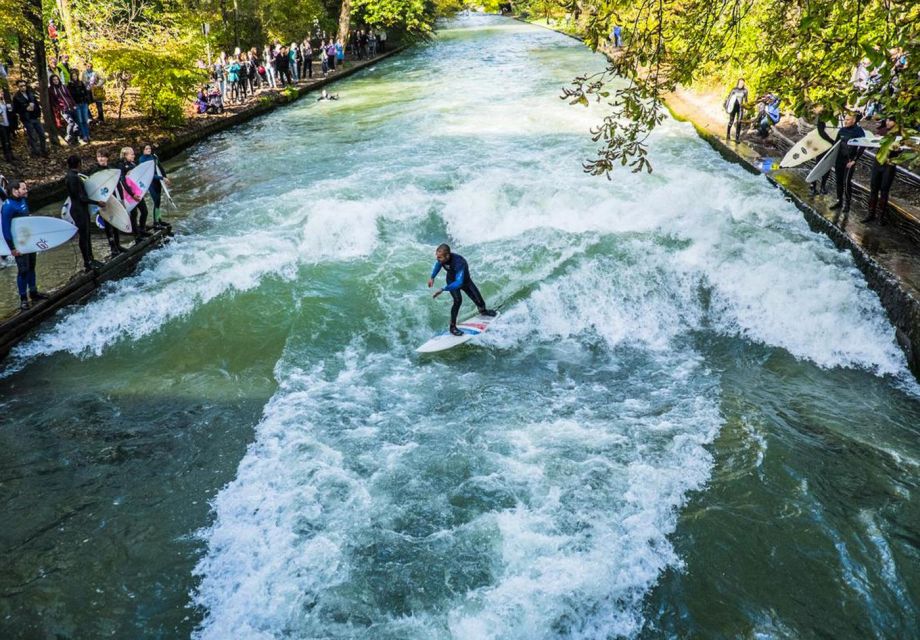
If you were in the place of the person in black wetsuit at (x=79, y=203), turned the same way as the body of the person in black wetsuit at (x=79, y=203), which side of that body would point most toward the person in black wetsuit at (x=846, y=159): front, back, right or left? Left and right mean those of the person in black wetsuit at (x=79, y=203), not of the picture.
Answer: front

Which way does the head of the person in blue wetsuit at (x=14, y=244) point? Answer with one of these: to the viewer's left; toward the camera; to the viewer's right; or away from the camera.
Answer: to the viewer's right

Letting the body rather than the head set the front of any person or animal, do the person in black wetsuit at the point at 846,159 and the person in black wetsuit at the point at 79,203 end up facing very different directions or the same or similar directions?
very different directions

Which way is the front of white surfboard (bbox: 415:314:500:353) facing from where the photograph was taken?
facing the viewer and to the left of the viewer

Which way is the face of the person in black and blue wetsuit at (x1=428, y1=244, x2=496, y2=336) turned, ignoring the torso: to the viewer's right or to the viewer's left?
to the viewer's left

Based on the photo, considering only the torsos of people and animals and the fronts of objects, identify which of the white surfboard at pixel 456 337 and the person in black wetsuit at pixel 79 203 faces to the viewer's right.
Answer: the person in black wetsuit

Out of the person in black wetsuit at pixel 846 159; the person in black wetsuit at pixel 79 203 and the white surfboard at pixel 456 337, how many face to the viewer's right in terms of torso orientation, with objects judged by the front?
1

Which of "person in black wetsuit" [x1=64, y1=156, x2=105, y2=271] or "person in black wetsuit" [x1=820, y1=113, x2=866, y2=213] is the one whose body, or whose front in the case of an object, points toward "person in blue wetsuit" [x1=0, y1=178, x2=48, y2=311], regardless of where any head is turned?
"person in black wetsuit" [x1=820, y1=113, x2=866, y2=213]

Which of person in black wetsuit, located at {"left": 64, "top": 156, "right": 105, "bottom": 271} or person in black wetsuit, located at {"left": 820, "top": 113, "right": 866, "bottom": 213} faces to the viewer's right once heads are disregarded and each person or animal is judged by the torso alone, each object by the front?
person in black wetsuit, located at {"left": 64, "top": 156, "right": 105, "bottom": 271}

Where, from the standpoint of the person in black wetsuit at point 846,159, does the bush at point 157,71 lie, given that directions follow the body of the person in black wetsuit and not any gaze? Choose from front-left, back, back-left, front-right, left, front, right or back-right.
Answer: front-right

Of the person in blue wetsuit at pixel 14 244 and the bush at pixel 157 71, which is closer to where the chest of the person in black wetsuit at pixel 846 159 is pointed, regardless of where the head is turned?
the person in blue wetsuit

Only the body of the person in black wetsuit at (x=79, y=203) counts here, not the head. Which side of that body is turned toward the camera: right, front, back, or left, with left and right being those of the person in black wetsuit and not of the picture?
right

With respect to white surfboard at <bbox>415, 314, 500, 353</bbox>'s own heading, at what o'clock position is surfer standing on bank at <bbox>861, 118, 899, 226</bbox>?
The surfer standing on bank is roughly at 7 o'clock from the white surfboard.
